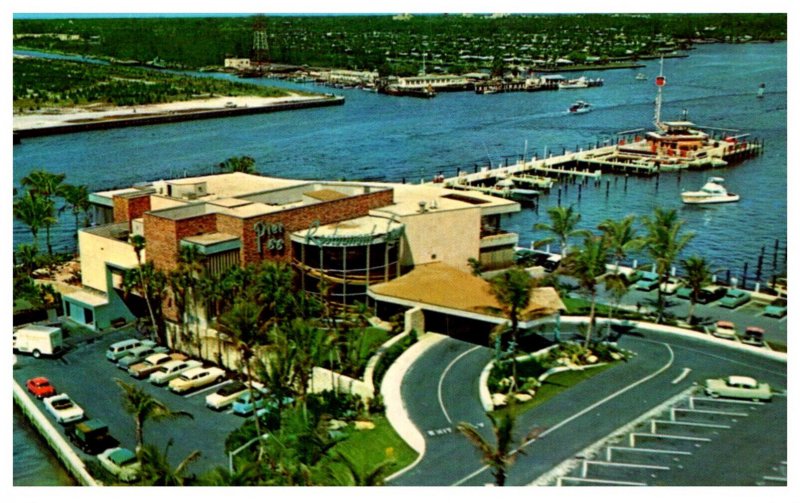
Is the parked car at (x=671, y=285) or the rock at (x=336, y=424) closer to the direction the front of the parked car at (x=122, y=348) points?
the parked car

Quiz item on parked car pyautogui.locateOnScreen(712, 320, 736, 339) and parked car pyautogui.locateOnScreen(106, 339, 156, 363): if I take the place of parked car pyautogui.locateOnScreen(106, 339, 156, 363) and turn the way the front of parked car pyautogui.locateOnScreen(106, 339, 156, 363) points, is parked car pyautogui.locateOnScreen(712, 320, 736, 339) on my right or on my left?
on my right

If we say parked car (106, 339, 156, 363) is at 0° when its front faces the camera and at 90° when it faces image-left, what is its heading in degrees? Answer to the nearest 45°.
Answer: approximately 225°

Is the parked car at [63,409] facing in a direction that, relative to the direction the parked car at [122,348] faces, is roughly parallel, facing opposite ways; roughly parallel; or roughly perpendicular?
roughly perpendicular

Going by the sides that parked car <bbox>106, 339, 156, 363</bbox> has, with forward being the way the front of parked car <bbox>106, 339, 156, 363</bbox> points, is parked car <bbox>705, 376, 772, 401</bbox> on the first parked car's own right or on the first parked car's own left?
on the first parked car's own right

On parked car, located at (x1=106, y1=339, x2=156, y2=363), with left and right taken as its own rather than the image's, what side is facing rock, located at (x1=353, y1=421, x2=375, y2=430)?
right

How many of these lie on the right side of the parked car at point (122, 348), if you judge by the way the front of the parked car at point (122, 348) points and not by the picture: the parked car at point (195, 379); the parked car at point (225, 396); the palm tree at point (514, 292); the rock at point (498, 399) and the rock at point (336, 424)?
5
